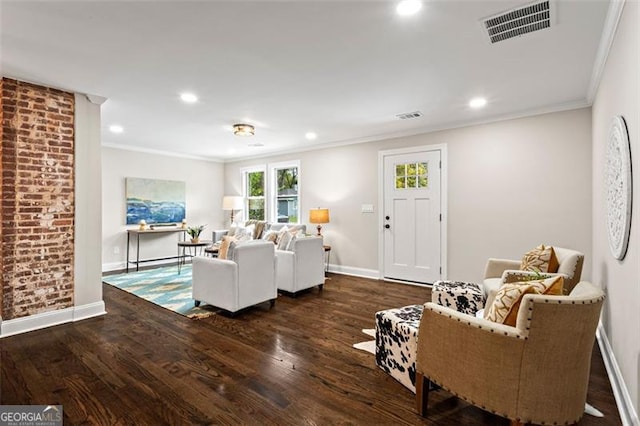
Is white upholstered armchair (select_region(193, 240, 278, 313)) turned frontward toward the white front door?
no

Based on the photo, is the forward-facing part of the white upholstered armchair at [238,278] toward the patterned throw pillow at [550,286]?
no

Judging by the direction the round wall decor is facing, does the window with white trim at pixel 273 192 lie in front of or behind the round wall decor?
in front

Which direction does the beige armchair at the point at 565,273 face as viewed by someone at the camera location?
facing the viewer and to the left of the viewer

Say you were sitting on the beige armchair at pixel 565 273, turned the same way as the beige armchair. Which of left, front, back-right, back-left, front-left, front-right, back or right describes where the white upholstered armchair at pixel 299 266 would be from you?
front-right

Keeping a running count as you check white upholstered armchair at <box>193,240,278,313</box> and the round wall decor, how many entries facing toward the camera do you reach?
0

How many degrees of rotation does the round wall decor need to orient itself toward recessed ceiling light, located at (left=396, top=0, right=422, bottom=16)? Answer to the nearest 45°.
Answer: approximately 45° to its left

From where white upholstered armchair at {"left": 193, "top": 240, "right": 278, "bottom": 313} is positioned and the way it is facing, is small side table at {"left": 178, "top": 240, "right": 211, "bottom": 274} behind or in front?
in front

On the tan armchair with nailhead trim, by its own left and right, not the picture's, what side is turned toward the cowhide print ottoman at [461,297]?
front

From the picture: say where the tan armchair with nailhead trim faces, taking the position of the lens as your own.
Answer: facing away from the viewer and to the left of the viewer

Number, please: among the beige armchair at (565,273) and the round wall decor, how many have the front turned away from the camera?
0

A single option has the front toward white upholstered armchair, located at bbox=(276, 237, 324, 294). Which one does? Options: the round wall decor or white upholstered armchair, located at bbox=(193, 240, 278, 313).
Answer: the round wall decor

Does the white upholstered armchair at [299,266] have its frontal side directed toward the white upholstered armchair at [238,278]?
no

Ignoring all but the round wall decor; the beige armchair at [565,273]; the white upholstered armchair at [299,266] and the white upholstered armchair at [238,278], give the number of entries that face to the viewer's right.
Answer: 0

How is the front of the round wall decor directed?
to the viewer's left

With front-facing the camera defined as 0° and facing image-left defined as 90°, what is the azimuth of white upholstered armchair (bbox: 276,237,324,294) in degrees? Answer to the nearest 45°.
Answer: approximately 135°
